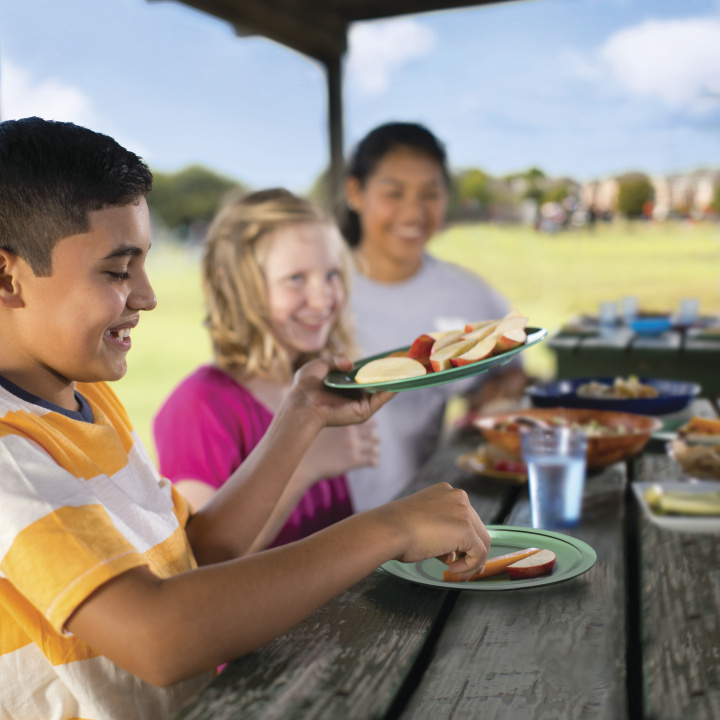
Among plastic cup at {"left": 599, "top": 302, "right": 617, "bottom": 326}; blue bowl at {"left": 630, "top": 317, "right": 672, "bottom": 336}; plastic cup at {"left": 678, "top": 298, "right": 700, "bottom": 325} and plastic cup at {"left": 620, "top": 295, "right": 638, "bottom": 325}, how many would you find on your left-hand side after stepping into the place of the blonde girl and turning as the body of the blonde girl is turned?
4

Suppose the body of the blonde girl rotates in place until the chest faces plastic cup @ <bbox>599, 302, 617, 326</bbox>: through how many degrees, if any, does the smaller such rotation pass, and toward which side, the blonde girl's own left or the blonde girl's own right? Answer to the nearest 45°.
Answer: approximately 90° to the blonde girl's own left

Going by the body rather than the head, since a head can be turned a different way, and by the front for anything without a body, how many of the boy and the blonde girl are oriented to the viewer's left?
0

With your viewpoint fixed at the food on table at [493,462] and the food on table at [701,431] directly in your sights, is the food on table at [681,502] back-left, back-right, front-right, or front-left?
front-right

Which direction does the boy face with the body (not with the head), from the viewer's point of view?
to the viewer's right

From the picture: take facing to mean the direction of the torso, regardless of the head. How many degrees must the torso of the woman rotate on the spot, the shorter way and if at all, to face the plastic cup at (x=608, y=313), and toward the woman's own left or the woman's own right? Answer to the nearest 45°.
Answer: approximately 90° to the woman's own left

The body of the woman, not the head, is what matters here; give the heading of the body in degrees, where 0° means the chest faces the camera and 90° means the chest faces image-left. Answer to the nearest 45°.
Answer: approximately 315°

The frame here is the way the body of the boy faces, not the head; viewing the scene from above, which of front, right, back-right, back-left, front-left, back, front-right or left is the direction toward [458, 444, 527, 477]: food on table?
front-left

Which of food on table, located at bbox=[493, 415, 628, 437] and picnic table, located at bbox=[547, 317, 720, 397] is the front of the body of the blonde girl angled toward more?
the food on table

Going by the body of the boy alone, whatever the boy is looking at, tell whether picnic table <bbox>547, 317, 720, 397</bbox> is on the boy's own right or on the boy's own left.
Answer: on the boy's own left

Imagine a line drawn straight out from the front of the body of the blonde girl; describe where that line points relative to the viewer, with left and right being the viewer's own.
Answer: facing the viewer and to the right of the viewer

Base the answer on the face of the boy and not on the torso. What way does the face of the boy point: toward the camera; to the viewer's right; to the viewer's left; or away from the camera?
to the viewer's right

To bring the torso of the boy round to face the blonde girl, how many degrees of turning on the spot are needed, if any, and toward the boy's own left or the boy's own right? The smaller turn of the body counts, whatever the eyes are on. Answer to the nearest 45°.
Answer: approximately 90° to the boy's own left

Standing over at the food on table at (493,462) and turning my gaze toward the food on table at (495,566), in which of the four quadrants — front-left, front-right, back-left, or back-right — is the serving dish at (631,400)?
back-left

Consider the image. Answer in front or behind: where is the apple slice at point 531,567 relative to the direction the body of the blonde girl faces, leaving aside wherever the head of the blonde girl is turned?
in front

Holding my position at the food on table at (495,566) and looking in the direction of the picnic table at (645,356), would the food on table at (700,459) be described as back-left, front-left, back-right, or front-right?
front-right
